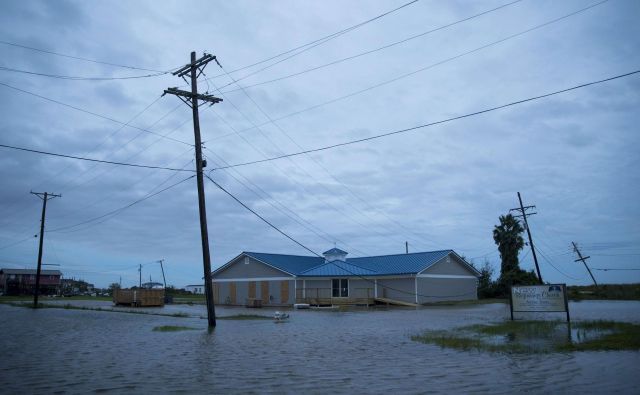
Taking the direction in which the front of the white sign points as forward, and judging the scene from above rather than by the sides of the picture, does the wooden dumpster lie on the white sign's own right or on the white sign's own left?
on the white sign's own right

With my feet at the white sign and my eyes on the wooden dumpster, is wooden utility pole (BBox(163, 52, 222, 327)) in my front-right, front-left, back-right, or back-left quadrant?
front-left

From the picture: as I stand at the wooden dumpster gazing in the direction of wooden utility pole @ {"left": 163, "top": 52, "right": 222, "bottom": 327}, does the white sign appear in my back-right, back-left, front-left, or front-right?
front-left

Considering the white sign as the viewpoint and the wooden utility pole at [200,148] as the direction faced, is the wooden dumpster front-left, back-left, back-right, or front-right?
front-right

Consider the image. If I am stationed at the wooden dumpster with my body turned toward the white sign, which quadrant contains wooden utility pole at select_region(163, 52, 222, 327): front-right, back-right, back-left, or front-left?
front-right

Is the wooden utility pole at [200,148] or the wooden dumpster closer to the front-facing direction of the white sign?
the wooden utility pole

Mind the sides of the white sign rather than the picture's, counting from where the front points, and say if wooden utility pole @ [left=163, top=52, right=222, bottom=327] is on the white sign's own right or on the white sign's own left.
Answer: on the white sign's own right

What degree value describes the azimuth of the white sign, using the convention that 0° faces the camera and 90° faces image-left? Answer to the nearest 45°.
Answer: approximately 0°

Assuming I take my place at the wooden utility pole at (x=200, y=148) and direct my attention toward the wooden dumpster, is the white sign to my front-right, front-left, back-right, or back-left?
back-right
